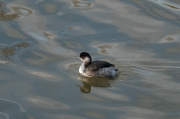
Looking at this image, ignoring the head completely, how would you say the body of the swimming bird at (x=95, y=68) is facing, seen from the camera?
to the viewer's left
